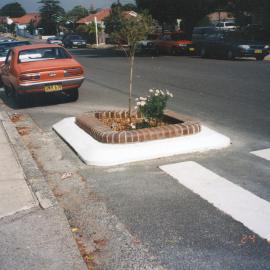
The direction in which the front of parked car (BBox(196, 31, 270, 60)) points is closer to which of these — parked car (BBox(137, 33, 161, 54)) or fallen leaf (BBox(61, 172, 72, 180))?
the fallen leaf

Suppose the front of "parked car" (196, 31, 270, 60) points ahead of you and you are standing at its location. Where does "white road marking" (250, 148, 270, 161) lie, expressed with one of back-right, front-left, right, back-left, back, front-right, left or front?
front-right

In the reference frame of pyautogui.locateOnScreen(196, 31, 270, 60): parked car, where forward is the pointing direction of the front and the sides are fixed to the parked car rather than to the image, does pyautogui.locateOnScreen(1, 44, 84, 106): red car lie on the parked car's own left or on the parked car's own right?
on the parked car's own right

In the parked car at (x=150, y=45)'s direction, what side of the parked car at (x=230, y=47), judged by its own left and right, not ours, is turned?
back

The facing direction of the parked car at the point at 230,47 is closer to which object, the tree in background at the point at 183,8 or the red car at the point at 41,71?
the red car

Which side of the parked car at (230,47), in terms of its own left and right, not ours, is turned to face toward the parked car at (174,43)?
back

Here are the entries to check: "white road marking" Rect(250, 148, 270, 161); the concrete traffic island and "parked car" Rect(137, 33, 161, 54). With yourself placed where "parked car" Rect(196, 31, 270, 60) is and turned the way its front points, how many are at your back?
1

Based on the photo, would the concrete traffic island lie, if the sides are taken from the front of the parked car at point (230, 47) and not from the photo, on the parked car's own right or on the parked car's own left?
on the parked car's own right

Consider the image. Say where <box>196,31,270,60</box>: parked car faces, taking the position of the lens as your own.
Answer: facing the viewer and to the right of the viewer

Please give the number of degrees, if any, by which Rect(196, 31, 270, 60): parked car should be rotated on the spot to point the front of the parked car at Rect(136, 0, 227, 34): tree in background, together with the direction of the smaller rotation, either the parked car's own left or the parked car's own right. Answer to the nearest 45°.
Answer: approximately 135° to the parked car's own left
